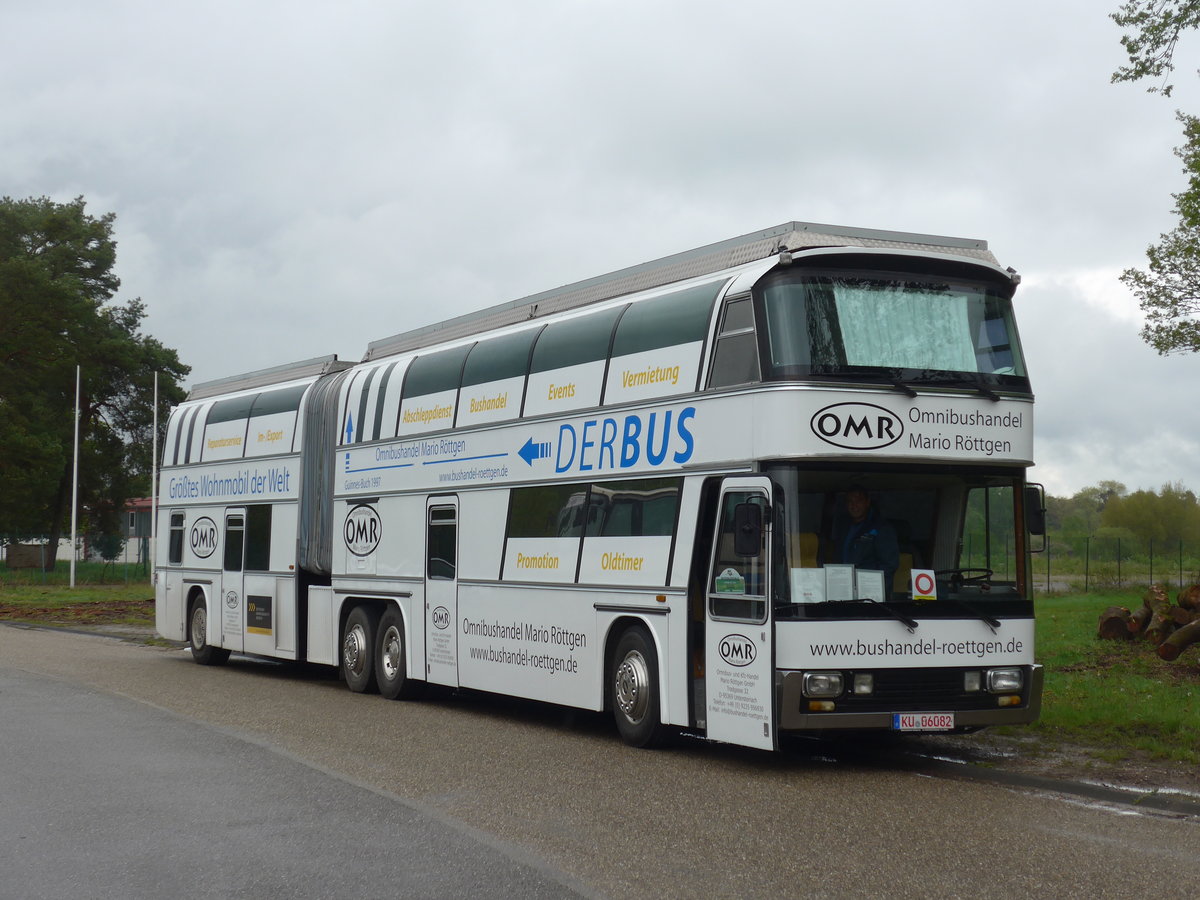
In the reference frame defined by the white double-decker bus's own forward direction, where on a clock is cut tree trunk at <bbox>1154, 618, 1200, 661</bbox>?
The cut tree trunk is roughly at 9 o'clock from the white double-decker bus.

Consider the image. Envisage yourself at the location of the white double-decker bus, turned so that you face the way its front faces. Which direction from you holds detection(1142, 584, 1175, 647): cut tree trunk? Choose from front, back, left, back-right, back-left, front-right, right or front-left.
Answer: left

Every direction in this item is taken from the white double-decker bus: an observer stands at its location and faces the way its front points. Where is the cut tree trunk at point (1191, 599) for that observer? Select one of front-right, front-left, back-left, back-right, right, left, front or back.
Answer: left

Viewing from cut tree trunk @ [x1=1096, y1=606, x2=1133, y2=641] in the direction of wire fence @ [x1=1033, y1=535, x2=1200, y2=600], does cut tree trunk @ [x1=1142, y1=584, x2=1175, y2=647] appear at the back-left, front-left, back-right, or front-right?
back-right

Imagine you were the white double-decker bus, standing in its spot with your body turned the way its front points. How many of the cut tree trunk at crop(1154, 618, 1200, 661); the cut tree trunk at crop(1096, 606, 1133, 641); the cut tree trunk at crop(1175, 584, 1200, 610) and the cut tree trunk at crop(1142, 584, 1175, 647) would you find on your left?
4

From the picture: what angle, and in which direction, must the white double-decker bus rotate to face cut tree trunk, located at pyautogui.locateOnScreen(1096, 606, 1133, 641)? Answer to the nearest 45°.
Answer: approximately 90° to its left

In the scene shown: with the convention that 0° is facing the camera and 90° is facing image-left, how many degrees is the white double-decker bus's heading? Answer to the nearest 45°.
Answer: approximately 315°

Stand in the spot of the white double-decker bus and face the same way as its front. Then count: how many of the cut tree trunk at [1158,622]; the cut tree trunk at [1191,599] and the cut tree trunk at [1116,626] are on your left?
3

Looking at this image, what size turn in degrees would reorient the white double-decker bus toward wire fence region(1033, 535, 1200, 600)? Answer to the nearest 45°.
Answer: approximately 90° to its left

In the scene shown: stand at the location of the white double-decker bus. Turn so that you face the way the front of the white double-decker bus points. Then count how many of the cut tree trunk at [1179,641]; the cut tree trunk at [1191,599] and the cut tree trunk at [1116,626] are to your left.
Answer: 3
